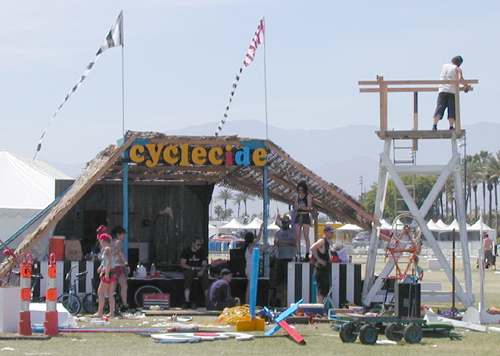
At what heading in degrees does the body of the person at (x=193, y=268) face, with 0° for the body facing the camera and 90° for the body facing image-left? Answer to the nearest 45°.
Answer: approximately 0°

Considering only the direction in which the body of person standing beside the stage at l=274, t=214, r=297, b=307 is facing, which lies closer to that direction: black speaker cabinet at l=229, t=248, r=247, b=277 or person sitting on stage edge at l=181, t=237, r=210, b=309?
the person sitting on stage edge

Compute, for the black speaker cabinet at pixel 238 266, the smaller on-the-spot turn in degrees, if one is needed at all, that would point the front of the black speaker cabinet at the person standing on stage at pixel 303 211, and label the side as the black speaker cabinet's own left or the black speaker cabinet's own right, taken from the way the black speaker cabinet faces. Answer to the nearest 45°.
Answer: approximately 45° to the black speaker cabinet's own left

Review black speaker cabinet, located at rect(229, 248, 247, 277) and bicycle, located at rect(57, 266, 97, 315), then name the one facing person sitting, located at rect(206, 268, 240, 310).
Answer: the black speaker cabinet

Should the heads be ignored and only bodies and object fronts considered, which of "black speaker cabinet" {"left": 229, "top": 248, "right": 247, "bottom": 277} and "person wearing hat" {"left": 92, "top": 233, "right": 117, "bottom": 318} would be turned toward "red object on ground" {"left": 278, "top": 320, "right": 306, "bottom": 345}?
the black speaker cabinet

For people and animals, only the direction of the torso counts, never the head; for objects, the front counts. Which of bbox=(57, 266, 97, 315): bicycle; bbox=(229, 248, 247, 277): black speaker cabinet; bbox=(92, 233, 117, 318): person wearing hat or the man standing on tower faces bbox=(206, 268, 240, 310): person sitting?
the black speaker cabinet
